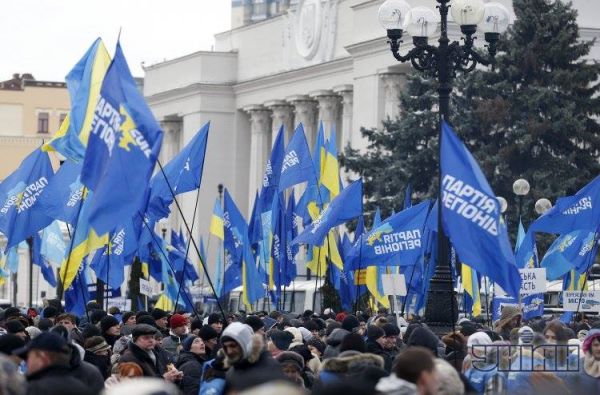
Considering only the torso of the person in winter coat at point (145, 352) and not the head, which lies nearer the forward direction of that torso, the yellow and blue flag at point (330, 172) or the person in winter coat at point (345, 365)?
the person in winter coat

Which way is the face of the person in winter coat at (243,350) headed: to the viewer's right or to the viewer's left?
to the viewer's left

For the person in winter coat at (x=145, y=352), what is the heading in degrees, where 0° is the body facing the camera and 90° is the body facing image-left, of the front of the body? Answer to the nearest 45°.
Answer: approximately 315°

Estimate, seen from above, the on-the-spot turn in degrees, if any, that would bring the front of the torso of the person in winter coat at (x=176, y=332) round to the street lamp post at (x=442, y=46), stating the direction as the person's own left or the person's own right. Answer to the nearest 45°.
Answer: approximately 90° to the person's own left

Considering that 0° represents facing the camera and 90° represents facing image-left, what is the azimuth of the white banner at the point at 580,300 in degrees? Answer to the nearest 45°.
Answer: approximately 0°

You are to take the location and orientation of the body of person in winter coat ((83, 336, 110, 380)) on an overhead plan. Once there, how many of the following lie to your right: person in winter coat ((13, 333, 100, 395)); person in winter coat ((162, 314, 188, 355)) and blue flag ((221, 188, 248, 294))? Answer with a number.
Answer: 1

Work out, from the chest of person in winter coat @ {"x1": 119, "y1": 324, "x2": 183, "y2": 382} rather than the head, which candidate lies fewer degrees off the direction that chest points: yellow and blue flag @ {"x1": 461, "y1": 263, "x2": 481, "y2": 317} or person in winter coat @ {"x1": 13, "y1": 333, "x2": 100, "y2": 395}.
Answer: the person in winter coat
